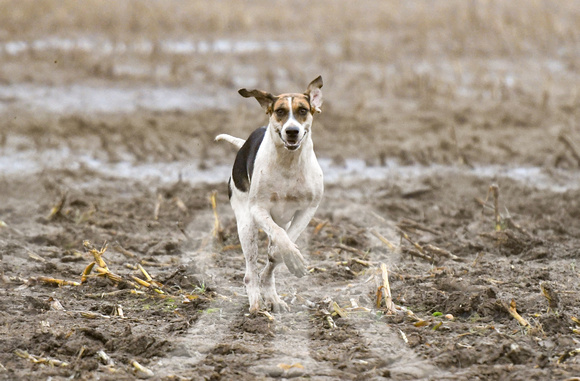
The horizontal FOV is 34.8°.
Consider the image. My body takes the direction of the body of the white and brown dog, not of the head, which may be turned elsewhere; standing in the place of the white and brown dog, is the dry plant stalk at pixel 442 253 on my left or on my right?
on my left

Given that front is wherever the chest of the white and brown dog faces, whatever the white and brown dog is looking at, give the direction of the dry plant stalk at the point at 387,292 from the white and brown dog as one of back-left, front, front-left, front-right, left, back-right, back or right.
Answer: left

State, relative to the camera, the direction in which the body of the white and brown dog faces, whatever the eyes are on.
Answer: toward the camera

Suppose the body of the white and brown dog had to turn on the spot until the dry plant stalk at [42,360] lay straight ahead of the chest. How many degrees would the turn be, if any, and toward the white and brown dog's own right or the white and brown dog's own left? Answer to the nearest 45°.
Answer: approximately 45° to the white and brown dog's own right

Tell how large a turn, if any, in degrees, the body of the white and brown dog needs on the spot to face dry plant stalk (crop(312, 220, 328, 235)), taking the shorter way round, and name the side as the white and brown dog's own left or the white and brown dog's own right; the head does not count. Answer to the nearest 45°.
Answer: approximately 180°

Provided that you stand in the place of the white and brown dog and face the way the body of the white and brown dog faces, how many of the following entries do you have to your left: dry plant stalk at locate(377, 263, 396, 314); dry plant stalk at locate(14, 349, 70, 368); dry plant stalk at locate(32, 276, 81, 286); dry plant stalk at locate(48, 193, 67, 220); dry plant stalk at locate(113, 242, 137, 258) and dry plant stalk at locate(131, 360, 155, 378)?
1

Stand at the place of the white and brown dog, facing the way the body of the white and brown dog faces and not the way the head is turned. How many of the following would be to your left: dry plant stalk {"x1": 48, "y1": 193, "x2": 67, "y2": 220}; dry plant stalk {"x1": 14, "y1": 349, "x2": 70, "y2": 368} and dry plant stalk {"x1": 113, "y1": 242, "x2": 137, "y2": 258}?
0

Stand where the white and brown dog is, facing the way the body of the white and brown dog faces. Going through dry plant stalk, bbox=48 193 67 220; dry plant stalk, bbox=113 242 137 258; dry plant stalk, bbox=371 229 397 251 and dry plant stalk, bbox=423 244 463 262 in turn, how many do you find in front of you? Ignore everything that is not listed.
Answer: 0

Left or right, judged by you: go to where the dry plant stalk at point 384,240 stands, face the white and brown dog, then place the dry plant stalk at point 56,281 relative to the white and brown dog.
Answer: right

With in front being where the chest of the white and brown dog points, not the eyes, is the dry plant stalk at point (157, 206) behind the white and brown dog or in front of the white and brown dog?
behind

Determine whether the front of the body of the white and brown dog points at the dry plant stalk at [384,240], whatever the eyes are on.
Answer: no

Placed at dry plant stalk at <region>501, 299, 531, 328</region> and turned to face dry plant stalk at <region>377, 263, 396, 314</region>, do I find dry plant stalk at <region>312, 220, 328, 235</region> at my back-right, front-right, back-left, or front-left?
front-right

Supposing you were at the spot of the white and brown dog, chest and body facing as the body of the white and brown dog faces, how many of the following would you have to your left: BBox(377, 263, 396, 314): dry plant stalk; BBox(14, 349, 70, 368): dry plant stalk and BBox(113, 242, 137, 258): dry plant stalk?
1

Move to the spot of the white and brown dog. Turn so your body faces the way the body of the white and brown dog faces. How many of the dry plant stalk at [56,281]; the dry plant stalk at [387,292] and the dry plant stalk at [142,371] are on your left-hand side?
1

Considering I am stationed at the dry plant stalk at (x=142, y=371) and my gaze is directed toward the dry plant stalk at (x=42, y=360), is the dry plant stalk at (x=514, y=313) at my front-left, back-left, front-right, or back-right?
back-right

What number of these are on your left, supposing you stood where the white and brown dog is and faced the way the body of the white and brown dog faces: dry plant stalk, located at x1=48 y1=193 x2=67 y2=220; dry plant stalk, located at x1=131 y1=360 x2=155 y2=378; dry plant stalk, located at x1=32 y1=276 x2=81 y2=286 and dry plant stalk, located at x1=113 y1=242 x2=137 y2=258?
0

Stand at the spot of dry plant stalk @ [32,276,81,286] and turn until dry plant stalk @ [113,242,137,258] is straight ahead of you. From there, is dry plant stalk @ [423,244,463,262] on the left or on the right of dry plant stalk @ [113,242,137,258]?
right

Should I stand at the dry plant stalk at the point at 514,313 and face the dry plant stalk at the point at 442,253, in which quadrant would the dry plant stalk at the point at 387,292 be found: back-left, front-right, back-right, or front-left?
front-left

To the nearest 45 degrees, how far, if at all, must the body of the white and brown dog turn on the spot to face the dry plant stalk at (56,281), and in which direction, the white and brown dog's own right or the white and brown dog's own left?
approximately 90° to the white and brown dog's own right

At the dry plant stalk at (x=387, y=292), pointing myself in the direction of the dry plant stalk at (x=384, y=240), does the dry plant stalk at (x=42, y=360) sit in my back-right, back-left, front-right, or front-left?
back-left

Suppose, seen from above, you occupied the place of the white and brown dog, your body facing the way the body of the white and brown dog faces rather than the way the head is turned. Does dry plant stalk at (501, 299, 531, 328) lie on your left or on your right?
on your left

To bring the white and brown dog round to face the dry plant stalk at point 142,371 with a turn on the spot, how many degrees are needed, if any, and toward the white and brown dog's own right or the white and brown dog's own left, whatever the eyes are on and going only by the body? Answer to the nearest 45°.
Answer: approximately 45° to the white and brown dog's own right
